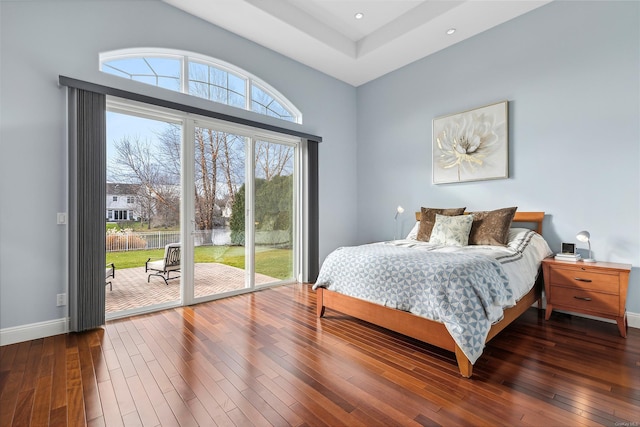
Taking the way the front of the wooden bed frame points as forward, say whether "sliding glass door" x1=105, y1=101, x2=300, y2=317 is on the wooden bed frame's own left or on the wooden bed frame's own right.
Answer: on the wooden bed frame's own right

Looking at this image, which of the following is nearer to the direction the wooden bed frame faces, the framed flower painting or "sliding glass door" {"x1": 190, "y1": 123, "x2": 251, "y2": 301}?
the sliding glass door

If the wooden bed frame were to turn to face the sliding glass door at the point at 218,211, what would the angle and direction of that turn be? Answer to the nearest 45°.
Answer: approximately 45° to its right

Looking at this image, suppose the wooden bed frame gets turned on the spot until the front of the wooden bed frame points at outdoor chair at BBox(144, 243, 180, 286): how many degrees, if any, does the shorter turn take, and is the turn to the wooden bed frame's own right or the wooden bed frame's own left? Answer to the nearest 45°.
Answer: approximately 45° to the wooden bed frame's own right

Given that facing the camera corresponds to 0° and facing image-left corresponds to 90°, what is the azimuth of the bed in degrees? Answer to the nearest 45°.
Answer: approximately 45°

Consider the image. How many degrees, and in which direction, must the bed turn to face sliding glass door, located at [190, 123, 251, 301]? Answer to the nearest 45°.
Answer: approximately 45° to its right
